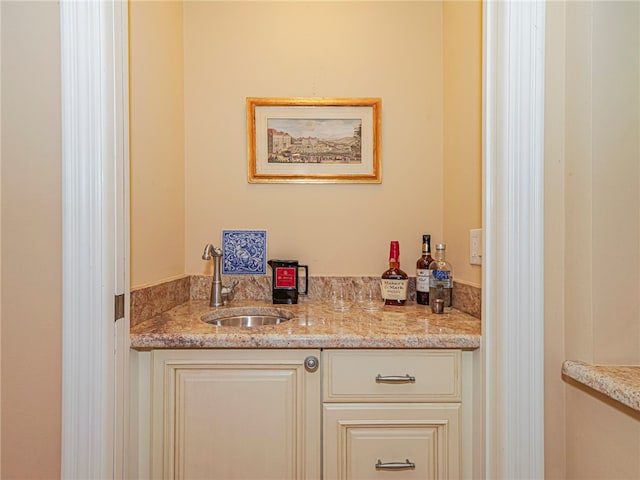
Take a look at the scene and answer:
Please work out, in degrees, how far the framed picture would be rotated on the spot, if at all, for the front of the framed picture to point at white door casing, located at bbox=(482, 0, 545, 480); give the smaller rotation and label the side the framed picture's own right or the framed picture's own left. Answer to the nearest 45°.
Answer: approximately 45° to the framed picture's own left

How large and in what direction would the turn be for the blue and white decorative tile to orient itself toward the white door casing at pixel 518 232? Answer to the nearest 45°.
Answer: approximately 45° to its left

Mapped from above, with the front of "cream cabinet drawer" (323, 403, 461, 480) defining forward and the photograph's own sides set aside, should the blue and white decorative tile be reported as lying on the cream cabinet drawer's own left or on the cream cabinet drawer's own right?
on the cream cabinet drawer's own right

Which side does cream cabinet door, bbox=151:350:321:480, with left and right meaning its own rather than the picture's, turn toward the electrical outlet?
left
